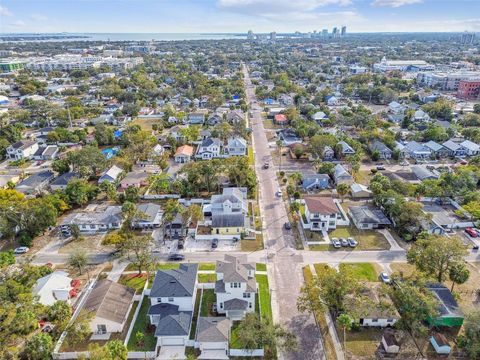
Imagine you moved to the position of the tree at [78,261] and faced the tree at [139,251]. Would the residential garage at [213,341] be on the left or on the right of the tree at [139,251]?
right

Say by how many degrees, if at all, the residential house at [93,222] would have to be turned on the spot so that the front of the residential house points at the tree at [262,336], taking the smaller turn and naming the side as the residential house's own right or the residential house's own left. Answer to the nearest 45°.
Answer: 0° — it already faces it

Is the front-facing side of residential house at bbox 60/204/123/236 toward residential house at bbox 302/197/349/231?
no

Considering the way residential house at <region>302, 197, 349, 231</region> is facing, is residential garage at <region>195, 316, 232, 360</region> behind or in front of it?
in front

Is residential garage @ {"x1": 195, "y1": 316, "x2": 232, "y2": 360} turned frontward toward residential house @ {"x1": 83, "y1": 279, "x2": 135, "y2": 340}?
no

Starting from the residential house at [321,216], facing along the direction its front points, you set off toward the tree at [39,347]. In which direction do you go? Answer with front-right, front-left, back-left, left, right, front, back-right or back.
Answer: front-right

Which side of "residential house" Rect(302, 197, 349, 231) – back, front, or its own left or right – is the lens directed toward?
front

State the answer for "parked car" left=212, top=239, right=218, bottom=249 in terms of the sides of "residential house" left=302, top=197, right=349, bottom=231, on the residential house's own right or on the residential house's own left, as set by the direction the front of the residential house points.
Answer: on the residential house's own right

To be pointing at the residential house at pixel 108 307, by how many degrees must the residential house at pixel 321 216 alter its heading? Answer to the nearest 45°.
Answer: approximately 45° to its right

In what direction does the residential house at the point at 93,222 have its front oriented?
toward the camera

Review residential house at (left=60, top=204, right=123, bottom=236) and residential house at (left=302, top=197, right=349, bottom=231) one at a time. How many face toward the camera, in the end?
2

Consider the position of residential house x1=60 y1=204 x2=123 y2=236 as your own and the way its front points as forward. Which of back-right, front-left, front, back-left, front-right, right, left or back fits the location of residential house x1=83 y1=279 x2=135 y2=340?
front
